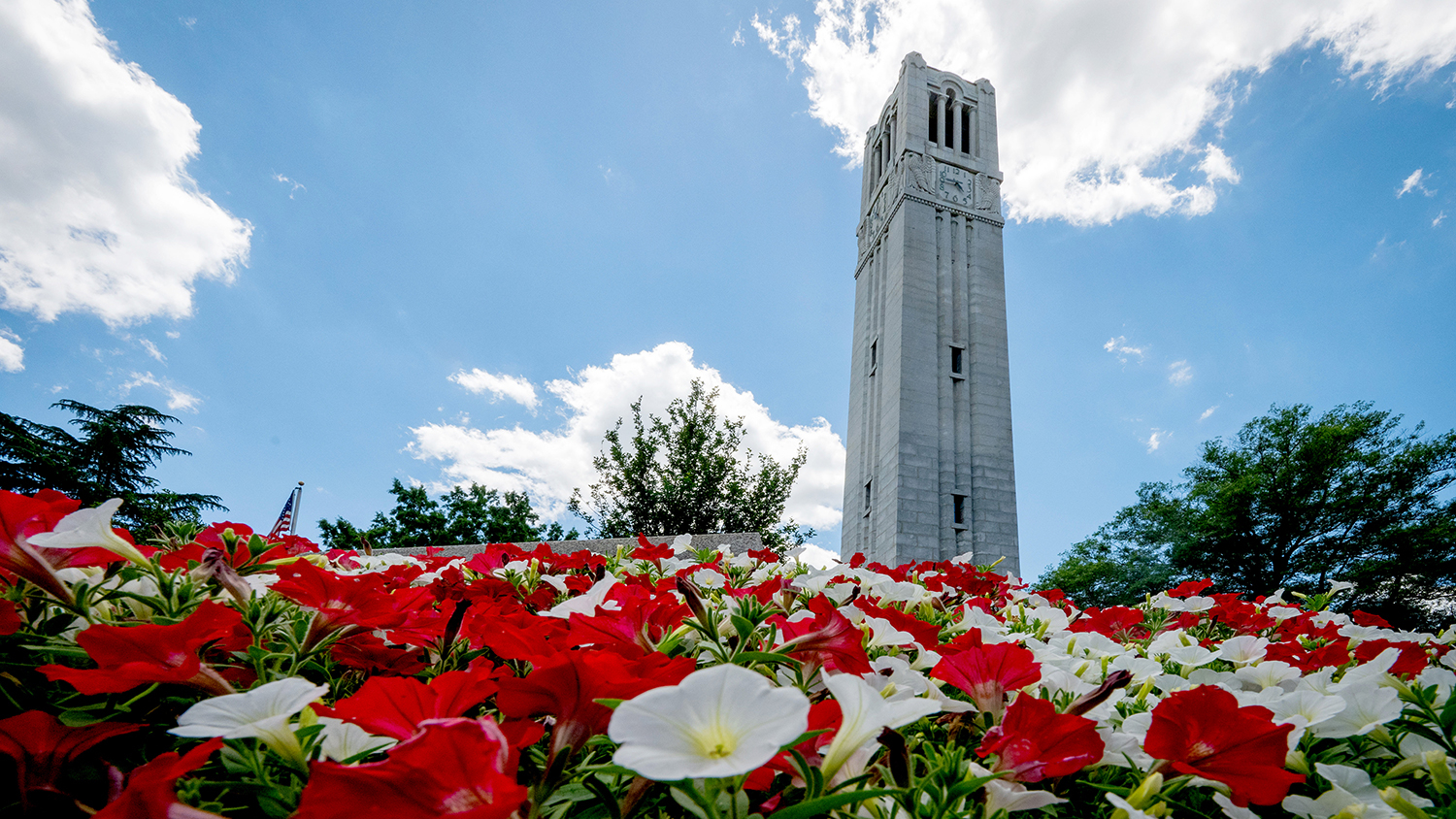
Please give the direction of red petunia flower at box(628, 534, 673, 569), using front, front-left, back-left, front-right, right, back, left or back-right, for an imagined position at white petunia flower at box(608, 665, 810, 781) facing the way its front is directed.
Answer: back

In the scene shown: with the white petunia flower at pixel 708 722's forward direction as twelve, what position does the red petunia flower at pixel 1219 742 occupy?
The red petunia flower is roughly at 8 o'clock from the white petunia flower.

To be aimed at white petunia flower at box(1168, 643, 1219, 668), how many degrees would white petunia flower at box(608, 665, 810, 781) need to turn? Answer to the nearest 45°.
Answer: approximately 135° to its left

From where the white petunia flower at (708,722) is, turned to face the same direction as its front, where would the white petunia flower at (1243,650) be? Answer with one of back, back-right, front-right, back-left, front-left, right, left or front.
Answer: back-left

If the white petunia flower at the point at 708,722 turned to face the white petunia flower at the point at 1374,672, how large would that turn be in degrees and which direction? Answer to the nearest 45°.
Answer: approximately 135° to its left

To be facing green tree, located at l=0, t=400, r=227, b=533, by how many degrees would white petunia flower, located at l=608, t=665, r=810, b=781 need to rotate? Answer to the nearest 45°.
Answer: approximately 135° to its right

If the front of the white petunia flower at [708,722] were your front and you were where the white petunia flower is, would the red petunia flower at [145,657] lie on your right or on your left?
on your right

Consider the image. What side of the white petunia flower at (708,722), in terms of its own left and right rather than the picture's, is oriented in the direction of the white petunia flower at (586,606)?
back

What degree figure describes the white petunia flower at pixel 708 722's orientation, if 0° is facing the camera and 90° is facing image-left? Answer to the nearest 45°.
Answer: approximately 0°

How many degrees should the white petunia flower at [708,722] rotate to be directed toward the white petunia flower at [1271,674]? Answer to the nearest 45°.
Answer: approximately 135° to its left

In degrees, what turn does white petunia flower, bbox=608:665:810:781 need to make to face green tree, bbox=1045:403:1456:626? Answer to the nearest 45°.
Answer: approximately 135° to its left

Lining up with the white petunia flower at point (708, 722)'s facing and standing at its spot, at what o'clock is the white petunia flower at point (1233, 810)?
the white petunia flower at point (1233, 810) is roughly at 8 o'clock from the white petunia flower at point (708, 722).

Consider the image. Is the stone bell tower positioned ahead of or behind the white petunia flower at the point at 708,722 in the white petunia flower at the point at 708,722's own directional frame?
behind
